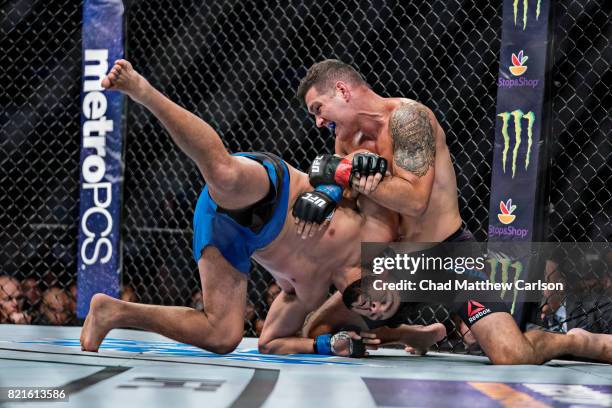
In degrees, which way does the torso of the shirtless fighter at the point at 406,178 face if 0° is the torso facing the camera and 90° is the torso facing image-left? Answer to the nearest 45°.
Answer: approximately 90°

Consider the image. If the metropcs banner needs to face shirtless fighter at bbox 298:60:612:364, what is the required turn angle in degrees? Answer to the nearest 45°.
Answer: approximately 45° to its left

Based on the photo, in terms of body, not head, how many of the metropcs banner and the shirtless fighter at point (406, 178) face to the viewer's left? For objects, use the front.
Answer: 1

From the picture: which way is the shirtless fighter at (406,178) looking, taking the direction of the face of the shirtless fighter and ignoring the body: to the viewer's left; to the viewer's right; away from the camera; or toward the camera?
to the viewer's left

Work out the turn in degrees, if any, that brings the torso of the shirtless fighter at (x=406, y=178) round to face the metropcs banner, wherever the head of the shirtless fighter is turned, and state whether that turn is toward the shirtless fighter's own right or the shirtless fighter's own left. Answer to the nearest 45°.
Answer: approximately 45° to the shirtless fighter's own right

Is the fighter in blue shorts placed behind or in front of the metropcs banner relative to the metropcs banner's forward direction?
in front
